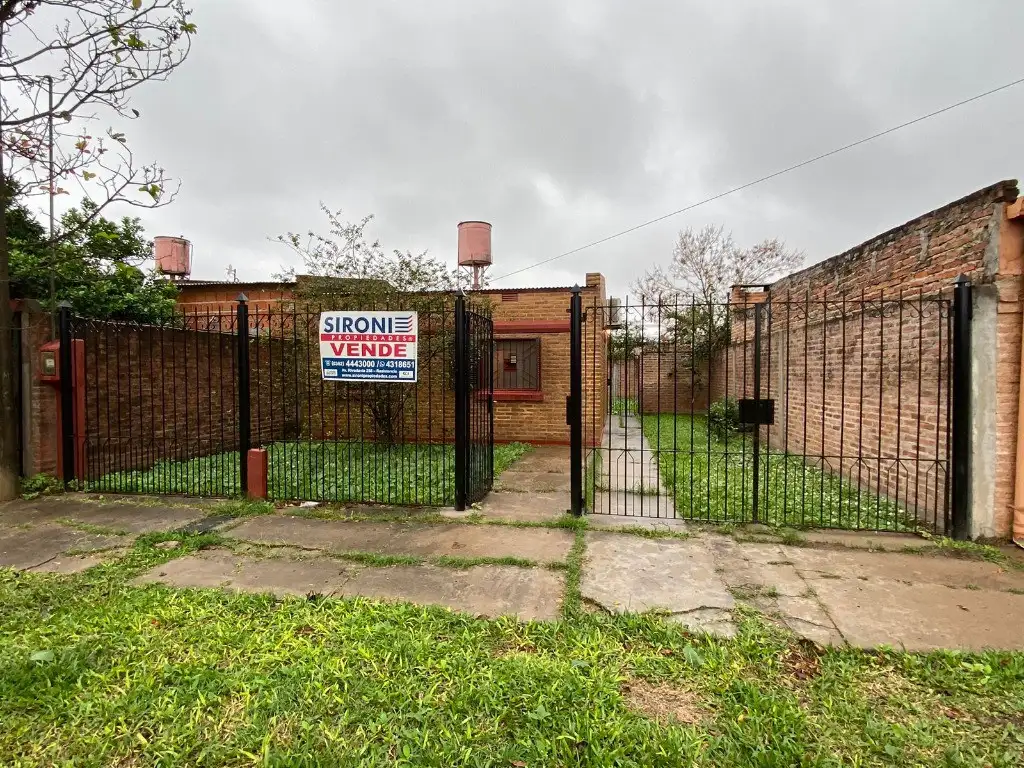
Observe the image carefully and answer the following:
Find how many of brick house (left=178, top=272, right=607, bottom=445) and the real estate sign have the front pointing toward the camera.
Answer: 2

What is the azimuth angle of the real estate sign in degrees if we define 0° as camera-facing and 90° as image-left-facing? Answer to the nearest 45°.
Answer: approximately 0°

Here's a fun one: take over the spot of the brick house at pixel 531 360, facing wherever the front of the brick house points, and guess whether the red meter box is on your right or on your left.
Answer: on your right

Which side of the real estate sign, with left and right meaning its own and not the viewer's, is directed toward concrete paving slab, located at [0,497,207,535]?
right

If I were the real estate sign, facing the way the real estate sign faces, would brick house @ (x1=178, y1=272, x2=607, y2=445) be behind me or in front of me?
behind

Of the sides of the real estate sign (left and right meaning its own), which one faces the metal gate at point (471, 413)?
left

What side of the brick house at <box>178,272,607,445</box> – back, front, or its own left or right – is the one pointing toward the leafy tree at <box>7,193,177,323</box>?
right

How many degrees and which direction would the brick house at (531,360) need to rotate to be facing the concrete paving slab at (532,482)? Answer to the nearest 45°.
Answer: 0° — it already faces it

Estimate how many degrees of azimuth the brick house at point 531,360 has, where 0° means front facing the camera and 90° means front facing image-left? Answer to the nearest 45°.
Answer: approximately 0°

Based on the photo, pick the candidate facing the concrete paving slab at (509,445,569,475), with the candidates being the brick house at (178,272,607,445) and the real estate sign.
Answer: the brick house

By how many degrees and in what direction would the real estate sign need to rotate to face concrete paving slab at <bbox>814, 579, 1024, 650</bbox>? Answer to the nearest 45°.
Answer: approximately 45° to its left
